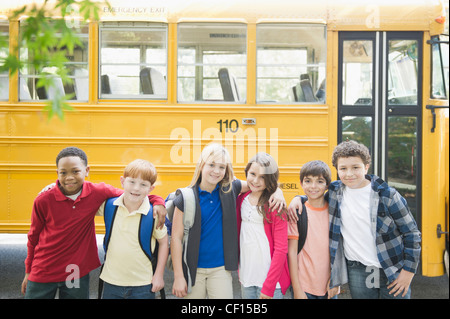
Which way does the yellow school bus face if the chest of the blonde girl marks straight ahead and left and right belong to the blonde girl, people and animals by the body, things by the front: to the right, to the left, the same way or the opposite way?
to the left

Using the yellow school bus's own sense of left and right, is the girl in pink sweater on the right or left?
on its right

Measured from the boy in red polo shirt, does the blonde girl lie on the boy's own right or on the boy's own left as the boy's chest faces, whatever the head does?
on the boy's own left

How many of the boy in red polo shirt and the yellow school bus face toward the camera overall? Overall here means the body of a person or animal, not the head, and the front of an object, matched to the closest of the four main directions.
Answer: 1

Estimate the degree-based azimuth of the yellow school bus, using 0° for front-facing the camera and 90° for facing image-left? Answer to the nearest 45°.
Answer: approximately 270°

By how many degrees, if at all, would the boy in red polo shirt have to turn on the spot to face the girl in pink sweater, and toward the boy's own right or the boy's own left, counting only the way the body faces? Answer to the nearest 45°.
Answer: approximately 90° to the boy's own left

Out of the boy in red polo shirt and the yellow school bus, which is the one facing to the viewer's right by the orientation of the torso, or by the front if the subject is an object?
the yellow school bus

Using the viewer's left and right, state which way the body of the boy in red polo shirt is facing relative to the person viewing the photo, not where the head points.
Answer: facing the viewer

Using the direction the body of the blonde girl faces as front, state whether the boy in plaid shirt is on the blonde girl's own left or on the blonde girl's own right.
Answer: on the blonde girl's own left

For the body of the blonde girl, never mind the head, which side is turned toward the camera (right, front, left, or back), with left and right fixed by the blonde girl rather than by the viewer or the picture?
front

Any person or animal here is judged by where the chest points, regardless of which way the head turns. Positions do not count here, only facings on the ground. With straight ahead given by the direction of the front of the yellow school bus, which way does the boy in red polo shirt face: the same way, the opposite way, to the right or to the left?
to the right

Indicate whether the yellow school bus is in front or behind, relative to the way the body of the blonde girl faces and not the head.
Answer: behind

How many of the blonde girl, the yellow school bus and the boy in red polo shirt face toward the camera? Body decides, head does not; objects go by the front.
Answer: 2

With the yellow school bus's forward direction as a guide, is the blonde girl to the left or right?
on its right
